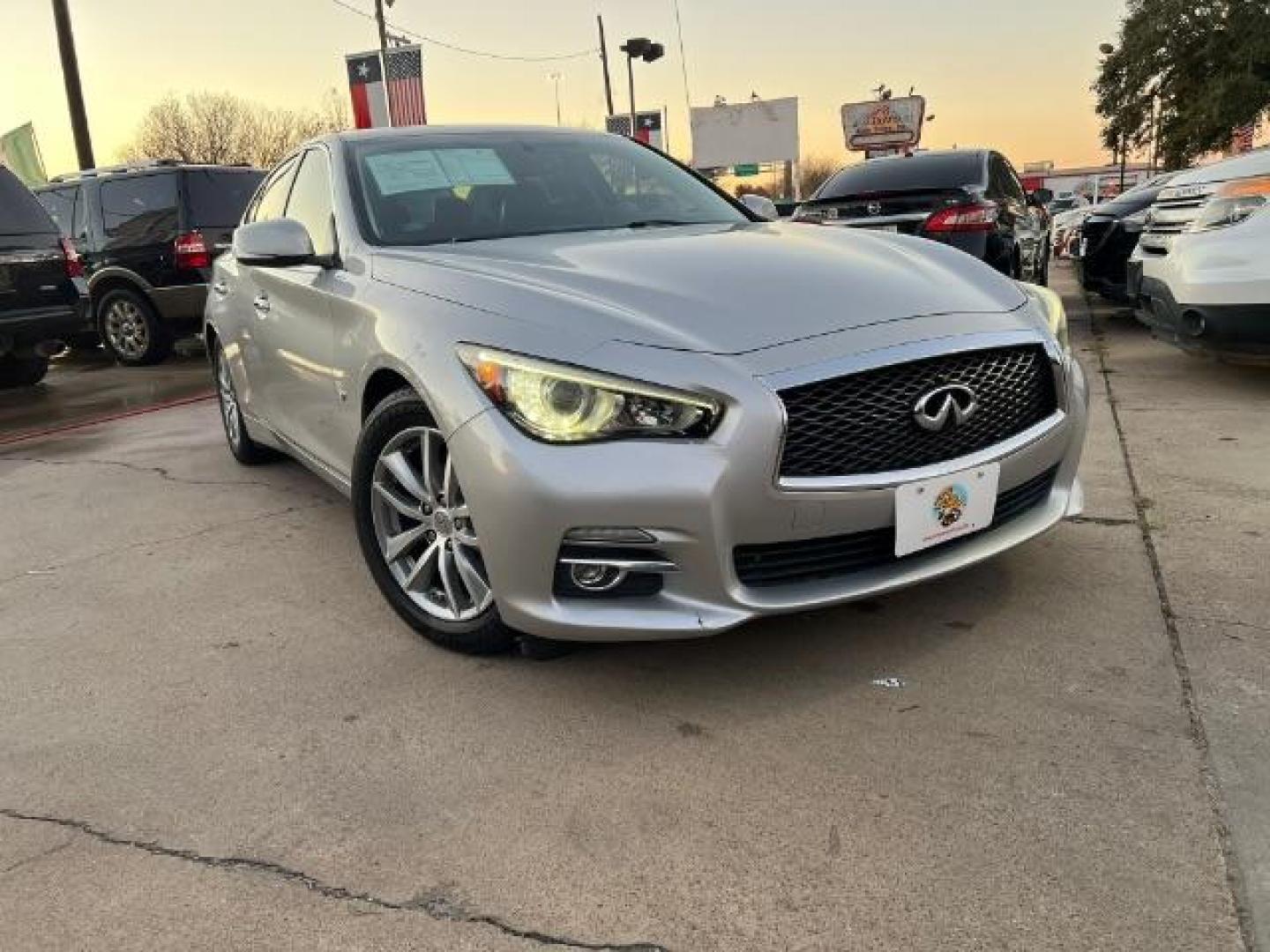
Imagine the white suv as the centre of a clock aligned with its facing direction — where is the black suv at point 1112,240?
The black suv is roughly at 4 o'clock from the white suv.

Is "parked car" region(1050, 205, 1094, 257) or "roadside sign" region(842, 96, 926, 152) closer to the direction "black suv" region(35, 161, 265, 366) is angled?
the roadside sign

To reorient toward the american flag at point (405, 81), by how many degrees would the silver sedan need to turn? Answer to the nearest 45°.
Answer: approximately 135° to its left

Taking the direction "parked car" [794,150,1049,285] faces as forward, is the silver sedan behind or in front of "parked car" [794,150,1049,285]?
behind

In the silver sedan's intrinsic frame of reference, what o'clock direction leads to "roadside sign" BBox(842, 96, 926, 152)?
The roadside sign is roughly at 8 o'clock from the silver sedan.

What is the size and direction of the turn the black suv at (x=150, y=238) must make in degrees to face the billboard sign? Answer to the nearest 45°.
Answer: approximately 90° to its right

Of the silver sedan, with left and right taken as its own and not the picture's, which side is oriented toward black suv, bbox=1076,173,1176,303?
left

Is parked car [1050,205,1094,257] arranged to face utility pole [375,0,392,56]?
no

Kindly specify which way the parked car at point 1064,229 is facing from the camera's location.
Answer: facing the viewer and to the left of the viewer

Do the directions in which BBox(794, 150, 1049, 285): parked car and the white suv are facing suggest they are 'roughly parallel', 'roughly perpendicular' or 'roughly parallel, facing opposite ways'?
roughly parallel, facing opposite ways

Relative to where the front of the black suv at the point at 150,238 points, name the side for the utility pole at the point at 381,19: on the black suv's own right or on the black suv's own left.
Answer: on the black suv's own right

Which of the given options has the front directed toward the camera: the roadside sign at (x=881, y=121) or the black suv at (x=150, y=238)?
the roadside sign

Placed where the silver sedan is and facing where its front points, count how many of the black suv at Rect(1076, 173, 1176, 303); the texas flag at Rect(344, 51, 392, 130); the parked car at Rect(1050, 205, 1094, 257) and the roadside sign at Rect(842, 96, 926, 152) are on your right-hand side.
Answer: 0

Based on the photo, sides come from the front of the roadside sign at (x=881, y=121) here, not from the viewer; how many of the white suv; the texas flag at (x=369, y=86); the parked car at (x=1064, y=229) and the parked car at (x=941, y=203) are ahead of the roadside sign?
4

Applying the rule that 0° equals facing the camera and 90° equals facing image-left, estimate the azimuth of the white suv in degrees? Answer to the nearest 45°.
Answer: approximately 45°

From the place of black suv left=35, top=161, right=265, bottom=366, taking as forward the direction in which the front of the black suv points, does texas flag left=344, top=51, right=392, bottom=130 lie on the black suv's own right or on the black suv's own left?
on the black suv's own right

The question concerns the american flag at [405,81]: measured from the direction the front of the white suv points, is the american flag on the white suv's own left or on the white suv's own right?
on the white suv's own right

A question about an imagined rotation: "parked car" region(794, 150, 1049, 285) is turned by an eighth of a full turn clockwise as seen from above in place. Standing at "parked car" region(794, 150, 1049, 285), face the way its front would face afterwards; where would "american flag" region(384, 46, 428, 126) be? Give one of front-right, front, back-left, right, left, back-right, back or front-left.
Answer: back-left

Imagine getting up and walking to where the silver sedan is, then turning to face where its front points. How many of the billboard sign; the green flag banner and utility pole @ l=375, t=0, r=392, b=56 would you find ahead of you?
0

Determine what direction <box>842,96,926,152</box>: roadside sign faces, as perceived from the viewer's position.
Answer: facing the viewer
